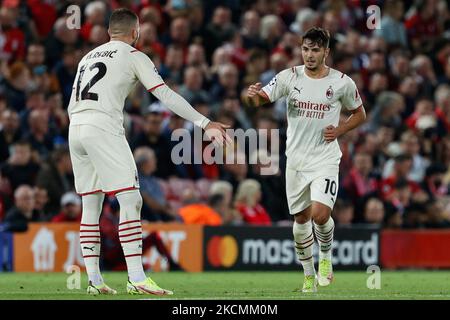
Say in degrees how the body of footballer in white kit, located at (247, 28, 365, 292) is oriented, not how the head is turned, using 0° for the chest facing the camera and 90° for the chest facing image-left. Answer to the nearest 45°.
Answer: approximately 0°

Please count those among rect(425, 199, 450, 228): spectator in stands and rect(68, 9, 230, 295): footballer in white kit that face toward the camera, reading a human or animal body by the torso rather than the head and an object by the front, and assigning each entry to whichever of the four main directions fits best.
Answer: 1

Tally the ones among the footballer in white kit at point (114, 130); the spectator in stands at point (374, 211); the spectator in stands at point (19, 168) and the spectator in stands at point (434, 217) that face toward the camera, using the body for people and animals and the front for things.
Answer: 3

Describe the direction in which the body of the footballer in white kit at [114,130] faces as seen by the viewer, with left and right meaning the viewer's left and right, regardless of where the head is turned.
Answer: facing away from the viewer and to the right of the viewer

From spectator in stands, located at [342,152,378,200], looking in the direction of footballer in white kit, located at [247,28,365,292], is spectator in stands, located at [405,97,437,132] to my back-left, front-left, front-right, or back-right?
back-left

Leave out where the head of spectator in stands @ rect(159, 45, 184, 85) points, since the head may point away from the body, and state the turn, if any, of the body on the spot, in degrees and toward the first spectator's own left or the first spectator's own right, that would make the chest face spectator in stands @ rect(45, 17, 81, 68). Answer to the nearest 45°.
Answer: approximately 90° to the first spectator's own right
